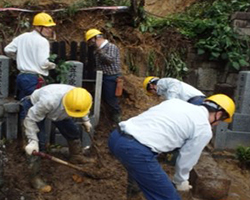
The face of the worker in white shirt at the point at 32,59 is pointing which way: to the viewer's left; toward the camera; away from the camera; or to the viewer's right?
to the viewer's right

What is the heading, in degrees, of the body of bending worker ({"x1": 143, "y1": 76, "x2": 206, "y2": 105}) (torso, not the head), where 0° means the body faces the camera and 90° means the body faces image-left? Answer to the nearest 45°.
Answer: approximately 90°

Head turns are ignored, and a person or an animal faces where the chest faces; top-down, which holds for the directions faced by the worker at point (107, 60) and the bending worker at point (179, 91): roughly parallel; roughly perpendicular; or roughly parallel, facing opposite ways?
roughly parallel

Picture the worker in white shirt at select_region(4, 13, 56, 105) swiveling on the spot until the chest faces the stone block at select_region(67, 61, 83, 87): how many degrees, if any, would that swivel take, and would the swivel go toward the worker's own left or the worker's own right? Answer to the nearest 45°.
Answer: approximately 45° to the worker's own right

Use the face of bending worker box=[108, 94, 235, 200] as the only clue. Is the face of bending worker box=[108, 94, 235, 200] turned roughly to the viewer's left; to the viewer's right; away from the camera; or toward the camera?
to the viewer's right

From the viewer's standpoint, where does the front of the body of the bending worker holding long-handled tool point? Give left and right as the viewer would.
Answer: facing the viewer and to the right of the viewer

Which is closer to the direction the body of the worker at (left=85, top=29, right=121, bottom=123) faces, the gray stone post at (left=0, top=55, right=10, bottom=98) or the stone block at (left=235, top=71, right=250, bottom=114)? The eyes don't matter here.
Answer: the gray stone post

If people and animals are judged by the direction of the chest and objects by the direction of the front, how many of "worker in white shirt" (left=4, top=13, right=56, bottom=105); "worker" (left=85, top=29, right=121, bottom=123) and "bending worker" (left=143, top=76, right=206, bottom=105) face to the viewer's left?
2

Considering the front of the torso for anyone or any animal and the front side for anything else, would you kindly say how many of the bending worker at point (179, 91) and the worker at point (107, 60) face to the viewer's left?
2

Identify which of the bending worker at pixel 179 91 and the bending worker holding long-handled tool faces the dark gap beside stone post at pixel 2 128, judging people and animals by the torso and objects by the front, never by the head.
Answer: the bending worker at pixel 179 91

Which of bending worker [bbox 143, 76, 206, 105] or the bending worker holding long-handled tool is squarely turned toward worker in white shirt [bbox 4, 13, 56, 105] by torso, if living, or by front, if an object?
the bending worker [bbox 143, 76, 206, 105]

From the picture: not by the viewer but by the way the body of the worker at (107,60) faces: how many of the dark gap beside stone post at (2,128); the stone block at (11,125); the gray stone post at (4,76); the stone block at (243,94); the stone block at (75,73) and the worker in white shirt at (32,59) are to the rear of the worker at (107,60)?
1

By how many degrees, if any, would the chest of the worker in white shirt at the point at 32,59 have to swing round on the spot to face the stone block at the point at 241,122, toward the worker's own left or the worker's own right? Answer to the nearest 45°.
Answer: approximately 45° to the worker's own right

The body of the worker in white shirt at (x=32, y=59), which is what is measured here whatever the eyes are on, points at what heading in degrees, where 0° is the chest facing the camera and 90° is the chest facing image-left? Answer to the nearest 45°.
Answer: approximately 225°

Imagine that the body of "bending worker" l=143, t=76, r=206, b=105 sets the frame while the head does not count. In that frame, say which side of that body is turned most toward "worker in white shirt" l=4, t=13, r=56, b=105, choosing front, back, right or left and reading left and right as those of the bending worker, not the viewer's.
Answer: front

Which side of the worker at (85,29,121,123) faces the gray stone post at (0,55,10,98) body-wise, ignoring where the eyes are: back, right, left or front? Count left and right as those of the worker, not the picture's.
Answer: front

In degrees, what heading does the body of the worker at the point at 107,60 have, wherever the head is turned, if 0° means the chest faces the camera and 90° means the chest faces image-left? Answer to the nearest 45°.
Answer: approximately 90°
